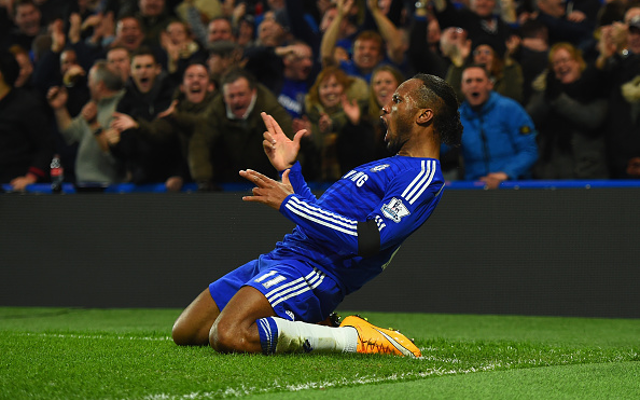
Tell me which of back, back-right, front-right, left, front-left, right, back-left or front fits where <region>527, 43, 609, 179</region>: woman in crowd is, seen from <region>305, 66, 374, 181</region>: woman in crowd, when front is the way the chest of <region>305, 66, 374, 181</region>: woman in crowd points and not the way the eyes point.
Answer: left

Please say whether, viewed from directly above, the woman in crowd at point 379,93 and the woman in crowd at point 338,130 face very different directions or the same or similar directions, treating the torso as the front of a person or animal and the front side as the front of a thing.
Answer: same or similar directions

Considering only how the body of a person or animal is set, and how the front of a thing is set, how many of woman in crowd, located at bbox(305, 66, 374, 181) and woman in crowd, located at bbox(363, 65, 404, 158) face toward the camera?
2

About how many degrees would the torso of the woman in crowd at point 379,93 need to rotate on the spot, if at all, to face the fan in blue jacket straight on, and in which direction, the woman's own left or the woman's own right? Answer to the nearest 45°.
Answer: approximately 90° to the woman's own left

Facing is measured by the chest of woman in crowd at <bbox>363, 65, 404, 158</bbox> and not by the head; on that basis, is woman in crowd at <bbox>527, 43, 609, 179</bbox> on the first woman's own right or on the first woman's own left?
on the first woman's own left

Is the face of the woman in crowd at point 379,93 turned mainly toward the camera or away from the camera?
toward the camera

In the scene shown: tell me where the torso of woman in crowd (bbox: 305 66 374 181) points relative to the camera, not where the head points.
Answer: toward the camera

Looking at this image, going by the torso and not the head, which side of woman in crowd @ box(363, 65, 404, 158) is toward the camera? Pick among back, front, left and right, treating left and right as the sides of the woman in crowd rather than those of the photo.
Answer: front

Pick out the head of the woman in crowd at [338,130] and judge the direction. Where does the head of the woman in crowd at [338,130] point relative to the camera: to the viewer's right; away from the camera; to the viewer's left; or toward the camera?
toward the camera
